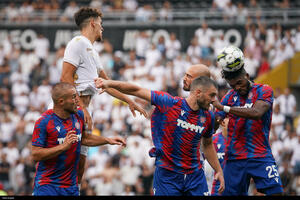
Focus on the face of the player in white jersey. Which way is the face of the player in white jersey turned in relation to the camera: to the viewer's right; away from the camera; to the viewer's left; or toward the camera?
to the viewer's right

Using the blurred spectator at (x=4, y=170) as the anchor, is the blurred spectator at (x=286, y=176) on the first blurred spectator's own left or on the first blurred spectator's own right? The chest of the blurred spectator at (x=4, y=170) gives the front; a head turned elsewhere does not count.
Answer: on the first blurred spectator's own left

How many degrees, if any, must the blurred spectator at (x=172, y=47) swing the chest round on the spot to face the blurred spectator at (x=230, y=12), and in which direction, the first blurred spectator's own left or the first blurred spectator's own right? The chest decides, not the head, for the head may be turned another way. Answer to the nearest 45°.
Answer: approximately 135° to the first blurred spectator's own left

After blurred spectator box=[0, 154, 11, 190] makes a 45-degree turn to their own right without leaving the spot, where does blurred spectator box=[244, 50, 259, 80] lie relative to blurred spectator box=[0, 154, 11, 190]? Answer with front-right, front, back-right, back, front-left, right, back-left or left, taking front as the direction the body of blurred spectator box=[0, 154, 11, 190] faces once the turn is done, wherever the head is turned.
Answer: back-left
